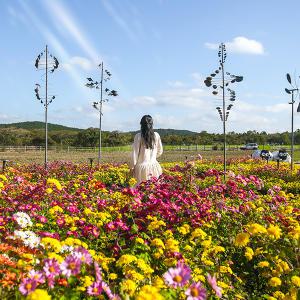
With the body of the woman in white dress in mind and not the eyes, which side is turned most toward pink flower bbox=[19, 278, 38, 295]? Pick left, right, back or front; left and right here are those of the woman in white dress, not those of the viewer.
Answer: back

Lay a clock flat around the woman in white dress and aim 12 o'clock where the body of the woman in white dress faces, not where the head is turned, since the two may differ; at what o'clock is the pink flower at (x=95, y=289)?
The pink flower is roughly at 6 o'clock from the woman in white dress.

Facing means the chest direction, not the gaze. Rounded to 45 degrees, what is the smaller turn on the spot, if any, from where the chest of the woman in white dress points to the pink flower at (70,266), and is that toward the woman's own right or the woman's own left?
approximately 180°

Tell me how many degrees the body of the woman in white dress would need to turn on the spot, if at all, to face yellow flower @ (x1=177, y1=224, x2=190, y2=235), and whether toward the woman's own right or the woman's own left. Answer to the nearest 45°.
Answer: approximately 180°

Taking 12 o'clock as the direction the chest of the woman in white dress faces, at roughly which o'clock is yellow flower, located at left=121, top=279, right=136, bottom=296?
The yellow flower is roughly at 6 o'clock from the woman in white dress.

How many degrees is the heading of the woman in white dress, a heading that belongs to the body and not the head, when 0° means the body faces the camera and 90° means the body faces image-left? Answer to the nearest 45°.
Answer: approximately 180°

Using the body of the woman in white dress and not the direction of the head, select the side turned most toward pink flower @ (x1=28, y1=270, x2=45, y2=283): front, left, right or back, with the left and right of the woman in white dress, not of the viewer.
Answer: back

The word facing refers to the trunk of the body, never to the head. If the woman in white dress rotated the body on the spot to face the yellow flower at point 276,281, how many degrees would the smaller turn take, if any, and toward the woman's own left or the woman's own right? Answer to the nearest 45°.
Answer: approximately 180°

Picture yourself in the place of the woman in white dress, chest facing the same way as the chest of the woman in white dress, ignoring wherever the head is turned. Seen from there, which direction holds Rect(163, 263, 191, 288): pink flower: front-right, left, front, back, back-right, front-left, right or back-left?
back

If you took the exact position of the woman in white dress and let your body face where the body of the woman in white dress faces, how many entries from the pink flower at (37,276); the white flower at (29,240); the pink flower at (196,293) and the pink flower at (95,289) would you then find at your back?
4

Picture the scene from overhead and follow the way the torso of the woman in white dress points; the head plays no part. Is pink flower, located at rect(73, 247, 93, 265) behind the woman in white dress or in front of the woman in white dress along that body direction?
behind

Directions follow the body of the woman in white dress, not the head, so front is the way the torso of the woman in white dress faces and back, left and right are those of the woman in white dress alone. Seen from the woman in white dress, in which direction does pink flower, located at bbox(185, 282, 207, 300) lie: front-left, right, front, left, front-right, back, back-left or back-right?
back

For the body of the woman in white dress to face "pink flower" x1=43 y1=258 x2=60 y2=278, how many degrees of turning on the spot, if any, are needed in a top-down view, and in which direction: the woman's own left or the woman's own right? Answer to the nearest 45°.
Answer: approximately 180°

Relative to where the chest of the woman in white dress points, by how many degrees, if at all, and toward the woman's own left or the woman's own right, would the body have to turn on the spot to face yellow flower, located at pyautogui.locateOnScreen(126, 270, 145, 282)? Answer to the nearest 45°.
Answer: approximately 180°
